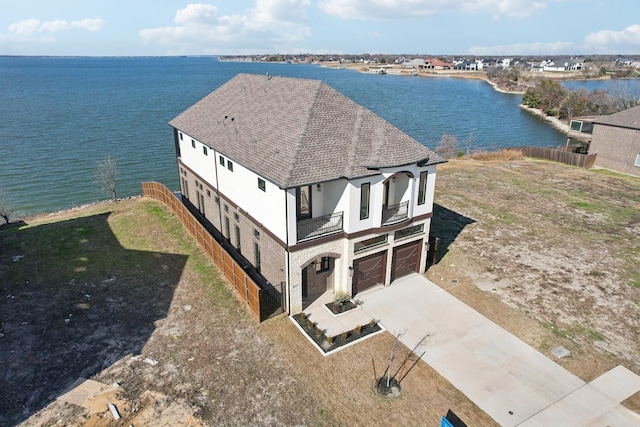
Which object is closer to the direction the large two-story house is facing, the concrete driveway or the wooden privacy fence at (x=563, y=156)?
the concrete driveway

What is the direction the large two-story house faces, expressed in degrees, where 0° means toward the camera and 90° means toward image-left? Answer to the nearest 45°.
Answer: approximately 315°

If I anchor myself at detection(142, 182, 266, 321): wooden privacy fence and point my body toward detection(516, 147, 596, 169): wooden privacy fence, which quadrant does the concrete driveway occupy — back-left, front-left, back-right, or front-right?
front-right

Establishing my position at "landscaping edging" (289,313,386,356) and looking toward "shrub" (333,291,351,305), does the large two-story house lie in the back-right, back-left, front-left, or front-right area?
front-left

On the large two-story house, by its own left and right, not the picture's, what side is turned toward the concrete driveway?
front

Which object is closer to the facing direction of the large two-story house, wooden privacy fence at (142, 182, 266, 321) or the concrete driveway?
the concrete driveway

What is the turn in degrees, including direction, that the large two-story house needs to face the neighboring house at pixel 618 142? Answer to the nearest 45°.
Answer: approximately 90° to its left

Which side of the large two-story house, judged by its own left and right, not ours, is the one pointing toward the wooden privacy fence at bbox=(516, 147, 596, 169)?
left

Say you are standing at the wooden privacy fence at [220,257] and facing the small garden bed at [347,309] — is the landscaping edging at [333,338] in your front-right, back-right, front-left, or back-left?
front-right
